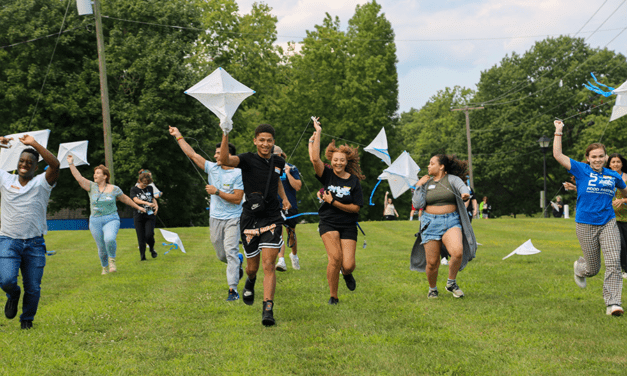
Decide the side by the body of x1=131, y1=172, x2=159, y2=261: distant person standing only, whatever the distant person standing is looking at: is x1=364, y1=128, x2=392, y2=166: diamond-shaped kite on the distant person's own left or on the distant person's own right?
on the distant person's own left

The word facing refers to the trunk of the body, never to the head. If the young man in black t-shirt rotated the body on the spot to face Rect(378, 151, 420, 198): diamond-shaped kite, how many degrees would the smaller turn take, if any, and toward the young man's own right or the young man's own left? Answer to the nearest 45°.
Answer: approximately 135° to the young man's own left

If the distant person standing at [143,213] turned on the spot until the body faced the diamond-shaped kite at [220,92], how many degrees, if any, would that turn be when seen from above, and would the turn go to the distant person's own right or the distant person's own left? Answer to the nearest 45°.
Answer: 0° — they already face it

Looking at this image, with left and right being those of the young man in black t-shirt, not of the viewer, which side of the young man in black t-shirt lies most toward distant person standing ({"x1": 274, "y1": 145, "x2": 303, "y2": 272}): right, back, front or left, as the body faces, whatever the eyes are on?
back

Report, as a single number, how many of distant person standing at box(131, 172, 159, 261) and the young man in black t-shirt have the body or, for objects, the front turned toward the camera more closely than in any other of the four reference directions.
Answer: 2

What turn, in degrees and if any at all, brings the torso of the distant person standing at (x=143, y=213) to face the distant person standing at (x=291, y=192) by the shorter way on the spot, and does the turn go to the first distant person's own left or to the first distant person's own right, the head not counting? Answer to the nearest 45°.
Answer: approximately 45° to the first distant person's own left

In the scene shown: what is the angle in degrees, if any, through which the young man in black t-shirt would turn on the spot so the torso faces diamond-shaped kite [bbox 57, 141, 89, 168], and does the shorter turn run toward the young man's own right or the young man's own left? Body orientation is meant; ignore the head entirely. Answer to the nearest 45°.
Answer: approximately 135° to the young man's own right

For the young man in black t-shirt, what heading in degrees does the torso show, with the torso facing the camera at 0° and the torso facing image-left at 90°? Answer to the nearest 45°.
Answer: approximately 0°

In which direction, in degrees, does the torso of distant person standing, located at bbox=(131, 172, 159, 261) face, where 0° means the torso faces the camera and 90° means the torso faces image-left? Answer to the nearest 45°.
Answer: approximately 0°
